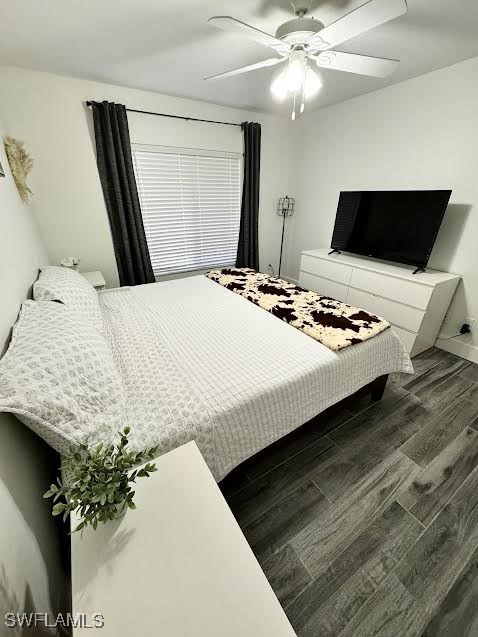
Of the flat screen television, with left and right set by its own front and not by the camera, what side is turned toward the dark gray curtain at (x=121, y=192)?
front

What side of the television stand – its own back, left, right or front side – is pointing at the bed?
front

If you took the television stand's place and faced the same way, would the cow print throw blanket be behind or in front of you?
in front

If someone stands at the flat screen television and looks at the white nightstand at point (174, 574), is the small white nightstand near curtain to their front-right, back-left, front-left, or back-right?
front-right

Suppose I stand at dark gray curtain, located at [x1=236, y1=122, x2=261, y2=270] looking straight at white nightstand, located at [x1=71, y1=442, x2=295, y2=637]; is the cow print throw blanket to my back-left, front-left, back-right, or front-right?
front-left

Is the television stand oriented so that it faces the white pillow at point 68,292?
yes

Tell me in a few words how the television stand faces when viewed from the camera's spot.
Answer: facing the viewer and to the left of the viewer

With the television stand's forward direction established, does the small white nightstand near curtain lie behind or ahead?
ahead
